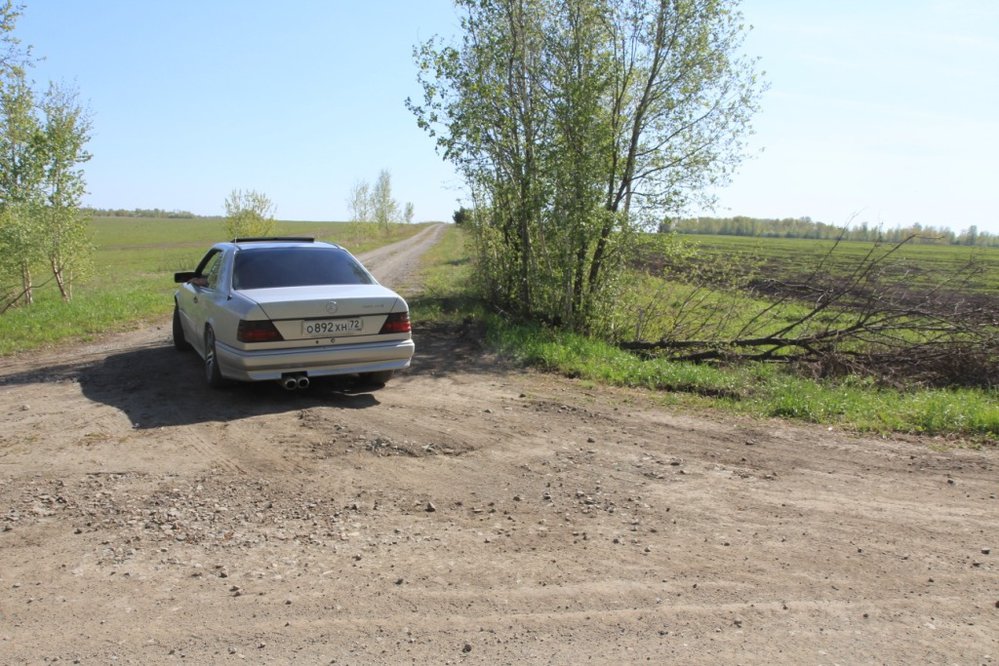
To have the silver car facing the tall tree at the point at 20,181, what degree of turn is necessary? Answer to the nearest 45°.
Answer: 0° — it already faces it

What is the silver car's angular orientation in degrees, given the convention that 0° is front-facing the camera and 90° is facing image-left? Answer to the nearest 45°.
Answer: approximately 135°
